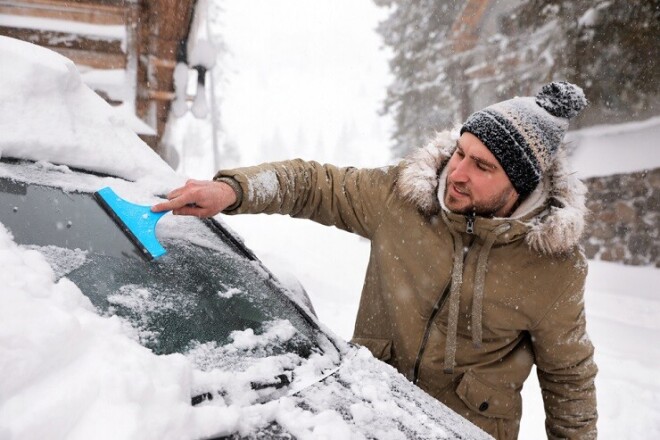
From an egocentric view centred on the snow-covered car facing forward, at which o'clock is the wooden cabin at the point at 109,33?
The wooden cabin is roughly at 7 o'clock from the snow-covered car.

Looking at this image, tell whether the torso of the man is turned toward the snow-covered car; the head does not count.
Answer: yes

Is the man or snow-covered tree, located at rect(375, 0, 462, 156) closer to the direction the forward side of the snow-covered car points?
the man

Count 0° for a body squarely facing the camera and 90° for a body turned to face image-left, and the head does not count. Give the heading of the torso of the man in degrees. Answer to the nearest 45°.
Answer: approximately 45°

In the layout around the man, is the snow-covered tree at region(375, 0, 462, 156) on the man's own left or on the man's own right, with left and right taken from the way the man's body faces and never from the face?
on the man's own right

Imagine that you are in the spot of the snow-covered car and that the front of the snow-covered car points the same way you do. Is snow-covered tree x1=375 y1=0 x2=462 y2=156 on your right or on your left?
on your left

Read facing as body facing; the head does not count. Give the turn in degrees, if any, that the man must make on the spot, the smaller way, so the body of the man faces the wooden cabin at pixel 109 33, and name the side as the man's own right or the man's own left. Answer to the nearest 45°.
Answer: approximately 90° to the man's own right

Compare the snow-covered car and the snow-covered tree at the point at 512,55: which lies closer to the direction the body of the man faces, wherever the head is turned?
the snow-covered car

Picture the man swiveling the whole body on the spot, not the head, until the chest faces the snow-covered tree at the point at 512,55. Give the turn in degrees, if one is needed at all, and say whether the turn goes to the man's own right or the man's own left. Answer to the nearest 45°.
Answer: approximately 135° to the man's own right

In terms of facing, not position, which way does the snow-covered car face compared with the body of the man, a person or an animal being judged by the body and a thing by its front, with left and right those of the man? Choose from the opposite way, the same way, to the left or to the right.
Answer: to the left
